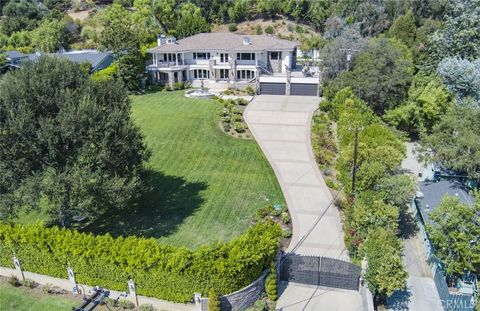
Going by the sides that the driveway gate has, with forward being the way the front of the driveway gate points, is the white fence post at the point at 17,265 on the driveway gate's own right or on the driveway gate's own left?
on the driveway gate's own right

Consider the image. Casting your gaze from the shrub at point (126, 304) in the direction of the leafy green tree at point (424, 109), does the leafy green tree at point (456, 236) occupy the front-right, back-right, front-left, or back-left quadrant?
front-right

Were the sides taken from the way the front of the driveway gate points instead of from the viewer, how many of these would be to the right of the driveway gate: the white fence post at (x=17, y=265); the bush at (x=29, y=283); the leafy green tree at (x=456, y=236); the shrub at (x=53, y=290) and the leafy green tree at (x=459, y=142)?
3

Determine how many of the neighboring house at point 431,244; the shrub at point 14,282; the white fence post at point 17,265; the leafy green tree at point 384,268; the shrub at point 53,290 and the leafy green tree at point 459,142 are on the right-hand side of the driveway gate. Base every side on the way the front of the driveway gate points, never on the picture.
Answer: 3

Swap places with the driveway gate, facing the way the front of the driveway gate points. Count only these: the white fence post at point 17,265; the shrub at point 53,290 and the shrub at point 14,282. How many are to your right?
3

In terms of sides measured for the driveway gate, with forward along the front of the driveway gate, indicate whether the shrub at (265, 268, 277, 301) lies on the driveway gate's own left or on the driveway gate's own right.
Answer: on the driveway gate's own right

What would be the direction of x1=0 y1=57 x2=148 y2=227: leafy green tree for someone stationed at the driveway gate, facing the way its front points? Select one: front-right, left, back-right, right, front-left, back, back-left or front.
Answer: right

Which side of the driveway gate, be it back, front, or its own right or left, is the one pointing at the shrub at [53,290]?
right

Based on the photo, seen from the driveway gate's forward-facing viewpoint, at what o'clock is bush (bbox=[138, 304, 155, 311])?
The bush is roughly at 2 o'clock from the driveway gate.

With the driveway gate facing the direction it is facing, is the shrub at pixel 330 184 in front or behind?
behind

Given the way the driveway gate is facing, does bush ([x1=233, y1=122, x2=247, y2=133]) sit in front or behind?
behind

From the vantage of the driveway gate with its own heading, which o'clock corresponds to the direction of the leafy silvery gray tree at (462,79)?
The leafy silvery gray tree is roughly at 7 o'clock from the driveway gate.

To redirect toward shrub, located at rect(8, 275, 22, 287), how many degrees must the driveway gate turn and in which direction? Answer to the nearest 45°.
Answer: approximately 90° to its right

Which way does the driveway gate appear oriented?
toward the camera

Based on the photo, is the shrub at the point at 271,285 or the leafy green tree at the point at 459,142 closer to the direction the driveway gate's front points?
the shrub

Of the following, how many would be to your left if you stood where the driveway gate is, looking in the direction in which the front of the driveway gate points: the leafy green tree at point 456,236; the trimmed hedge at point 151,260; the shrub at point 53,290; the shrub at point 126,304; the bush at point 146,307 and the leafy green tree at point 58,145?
1

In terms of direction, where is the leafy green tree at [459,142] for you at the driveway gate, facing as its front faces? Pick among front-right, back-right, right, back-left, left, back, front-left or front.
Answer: back-left

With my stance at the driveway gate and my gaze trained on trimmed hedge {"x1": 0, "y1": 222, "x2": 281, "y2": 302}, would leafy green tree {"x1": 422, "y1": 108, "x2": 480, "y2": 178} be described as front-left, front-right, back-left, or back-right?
back-right
